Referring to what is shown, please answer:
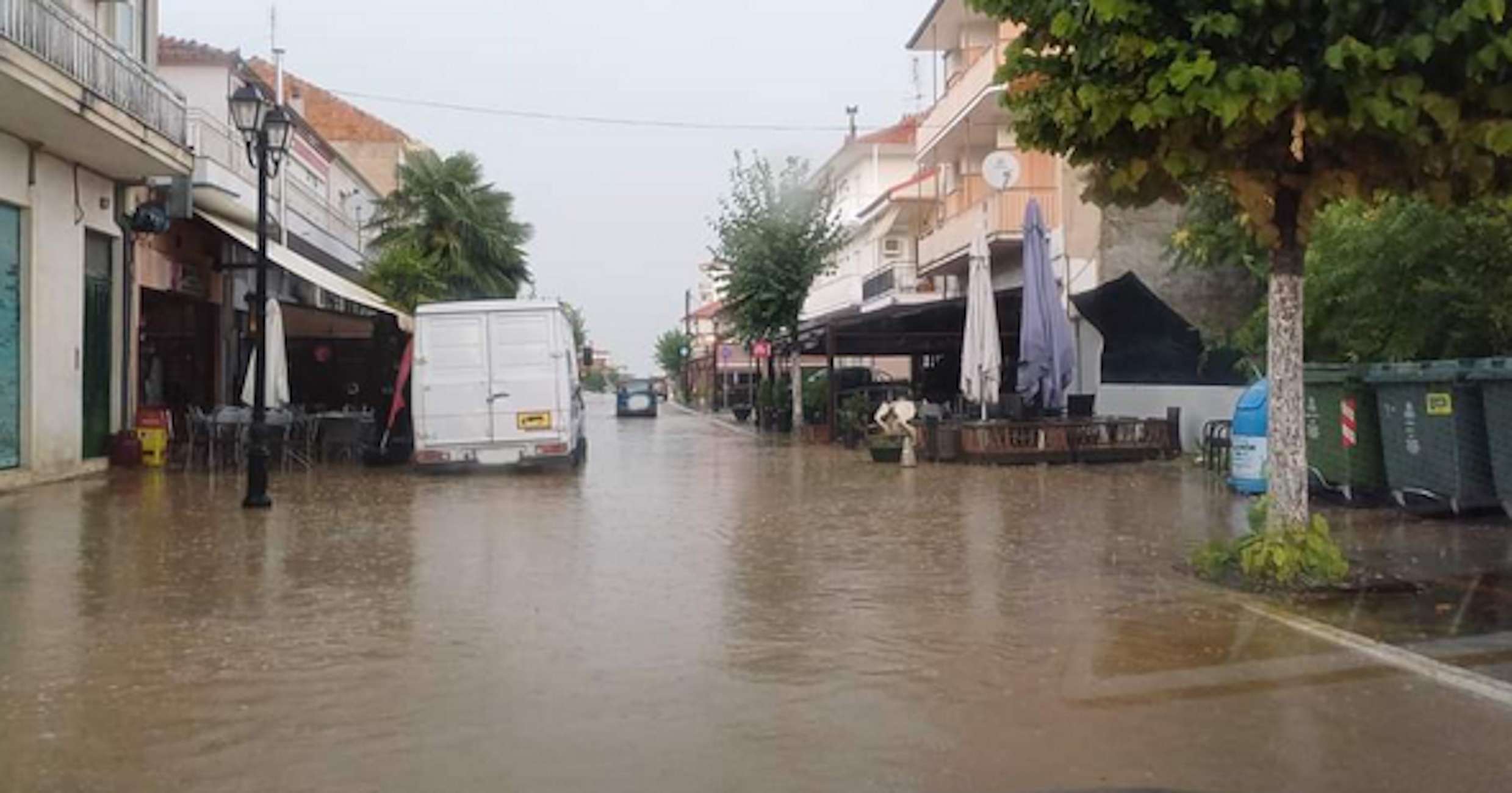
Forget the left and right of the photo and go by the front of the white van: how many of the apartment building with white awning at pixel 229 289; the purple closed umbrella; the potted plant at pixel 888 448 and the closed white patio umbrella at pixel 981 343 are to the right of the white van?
3

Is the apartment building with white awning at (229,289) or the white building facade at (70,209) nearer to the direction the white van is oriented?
the apartment building with white awning

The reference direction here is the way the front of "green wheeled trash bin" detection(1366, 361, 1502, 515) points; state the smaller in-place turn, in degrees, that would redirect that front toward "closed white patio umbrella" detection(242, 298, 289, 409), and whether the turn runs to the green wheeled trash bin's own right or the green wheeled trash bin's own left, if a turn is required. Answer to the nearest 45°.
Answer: approximately 45° to the green wheeled trash bin's own right

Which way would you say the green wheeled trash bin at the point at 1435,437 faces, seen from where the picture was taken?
facing the viewer and to the left of the viewer

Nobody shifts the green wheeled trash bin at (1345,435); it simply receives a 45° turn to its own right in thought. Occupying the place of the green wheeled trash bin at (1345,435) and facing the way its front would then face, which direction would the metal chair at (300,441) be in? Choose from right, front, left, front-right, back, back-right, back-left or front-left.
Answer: front

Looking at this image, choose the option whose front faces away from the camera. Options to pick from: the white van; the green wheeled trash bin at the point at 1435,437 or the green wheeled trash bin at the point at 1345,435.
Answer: the white van

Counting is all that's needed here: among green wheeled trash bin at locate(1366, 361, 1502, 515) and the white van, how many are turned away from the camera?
1

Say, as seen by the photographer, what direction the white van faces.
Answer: facing away from the viewer

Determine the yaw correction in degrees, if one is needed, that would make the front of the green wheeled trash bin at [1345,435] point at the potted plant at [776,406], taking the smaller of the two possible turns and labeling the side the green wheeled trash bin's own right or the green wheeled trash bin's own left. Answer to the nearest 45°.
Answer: approximately 90° to the green wheeled trash bin's own right

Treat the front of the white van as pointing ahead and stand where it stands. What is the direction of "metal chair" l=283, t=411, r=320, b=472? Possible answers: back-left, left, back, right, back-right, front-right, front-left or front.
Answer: back-left

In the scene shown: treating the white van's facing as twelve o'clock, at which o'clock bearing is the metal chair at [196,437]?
The metal chair is roughly at 8 o'clock from the white van.

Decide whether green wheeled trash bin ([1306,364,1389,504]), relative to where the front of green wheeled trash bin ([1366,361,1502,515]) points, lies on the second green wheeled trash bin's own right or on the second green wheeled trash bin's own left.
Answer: on the second green wheeled trash bin's own right
